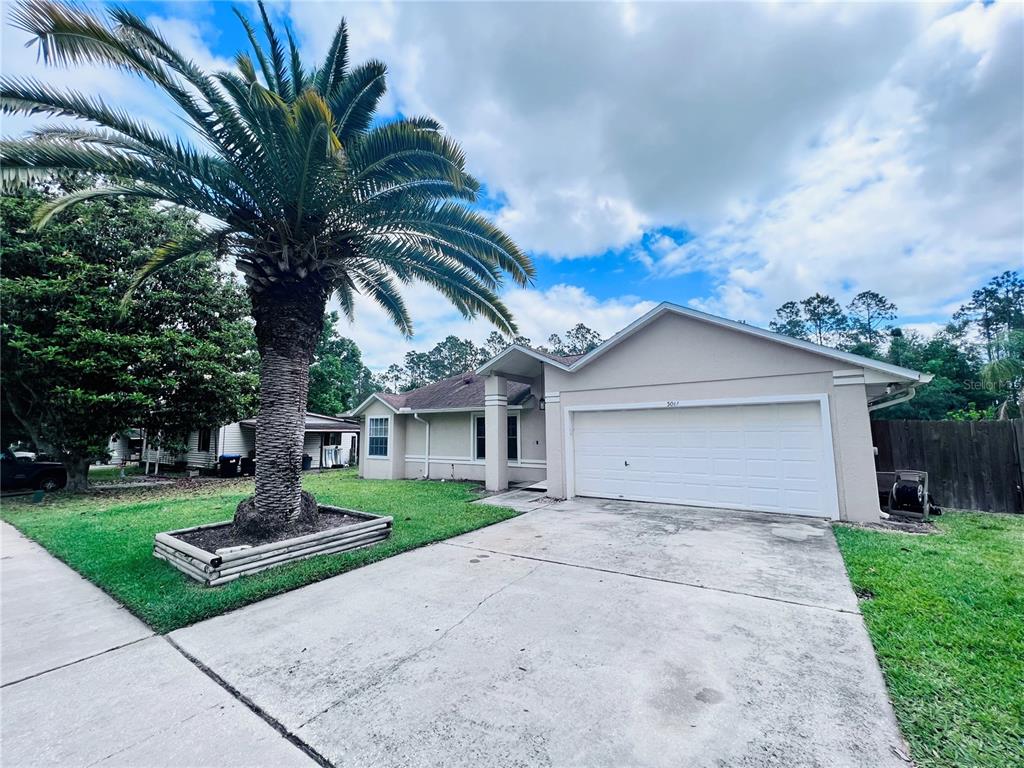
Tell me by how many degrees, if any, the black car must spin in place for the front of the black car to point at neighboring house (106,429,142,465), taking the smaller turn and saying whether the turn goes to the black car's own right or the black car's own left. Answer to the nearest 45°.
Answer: approximately 90° to the black car's own left

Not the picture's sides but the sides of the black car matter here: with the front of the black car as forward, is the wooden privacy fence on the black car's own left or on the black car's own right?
on the black car's own right

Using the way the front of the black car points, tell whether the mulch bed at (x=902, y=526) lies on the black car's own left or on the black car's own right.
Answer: on the black car's own right

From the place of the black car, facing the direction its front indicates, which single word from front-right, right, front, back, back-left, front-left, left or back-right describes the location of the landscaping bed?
right

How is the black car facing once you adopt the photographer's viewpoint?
facing to the right of the viewer

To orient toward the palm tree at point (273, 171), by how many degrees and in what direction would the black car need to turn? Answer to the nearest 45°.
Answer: approximately 90° to its right
